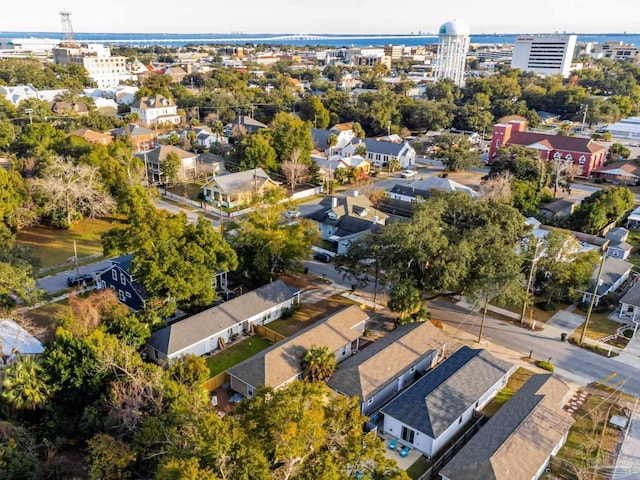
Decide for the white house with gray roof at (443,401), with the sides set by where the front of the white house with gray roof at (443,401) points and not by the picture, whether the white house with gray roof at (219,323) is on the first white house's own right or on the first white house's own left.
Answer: on the first white house's own left

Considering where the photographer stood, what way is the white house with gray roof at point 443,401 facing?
facing away from the viewer and to the right of the viewer

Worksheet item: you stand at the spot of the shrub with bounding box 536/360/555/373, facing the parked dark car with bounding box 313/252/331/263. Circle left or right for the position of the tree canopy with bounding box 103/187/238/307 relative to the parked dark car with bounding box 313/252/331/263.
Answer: left

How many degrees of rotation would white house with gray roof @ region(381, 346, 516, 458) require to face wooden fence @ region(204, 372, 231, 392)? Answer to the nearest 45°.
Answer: approximately 135° to its left

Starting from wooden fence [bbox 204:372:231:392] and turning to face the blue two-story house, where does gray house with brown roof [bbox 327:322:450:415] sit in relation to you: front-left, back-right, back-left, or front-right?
back-right

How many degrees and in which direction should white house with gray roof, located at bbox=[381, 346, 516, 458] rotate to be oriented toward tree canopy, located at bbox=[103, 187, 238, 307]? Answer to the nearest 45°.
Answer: approximately 135° to its left

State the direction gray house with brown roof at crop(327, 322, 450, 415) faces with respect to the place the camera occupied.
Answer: facing away from the viewer and to the right of the viewer

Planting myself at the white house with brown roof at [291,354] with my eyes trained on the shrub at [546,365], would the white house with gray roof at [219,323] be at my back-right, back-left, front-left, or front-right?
back-left

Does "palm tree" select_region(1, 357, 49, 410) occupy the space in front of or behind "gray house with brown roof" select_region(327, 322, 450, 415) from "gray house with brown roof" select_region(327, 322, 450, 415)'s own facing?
behind
